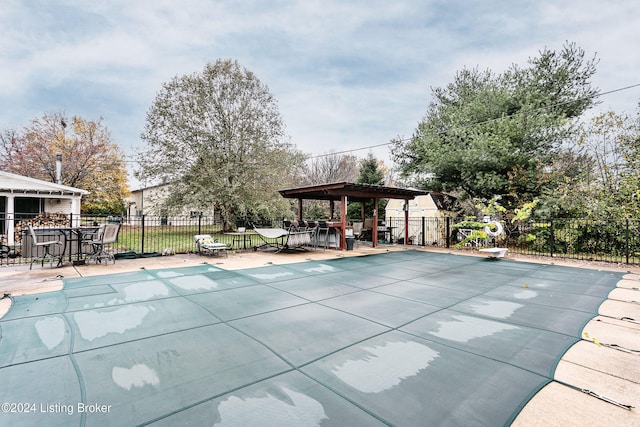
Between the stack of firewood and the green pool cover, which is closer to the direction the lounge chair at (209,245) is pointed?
the green pool cover

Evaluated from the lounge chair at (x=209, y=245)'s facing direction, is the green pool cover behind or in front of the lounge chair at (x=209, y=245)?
in front

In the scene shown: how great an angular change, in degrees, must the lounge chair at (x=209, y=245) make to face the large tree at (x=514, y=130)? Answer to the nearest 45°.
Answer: approximately 45° to its left

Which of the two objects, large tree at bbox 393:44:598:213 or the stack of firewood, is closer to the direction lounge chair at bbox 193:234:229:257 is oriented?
the large tree

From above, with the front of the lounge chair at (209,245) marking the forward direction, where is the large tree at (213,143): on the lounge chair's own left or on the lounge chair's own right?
on the lounge chair's own left

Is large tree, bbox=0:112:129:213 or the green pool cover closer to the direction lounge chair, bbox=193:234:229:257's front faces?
the green pool cover

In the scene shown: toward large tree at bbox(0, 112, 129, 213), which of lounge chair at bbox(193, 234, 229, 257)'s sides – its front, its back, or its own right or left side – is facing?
back

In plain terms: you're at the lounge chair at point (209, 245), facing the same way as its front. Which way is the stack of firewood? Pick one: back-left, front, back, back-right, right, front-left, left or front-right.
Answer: back

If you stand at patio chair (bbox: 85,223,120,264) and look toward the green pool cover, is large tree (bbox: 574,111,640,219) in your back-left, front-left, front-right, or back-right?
front-left

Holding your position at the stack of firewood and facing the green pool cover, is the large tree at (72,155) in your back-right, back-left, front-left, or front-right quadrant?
back-left

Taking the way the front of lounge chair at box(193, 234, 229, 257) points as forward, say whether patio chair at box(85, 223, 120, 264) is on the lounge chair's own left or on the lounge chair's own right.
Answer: on the lounge chair's own right

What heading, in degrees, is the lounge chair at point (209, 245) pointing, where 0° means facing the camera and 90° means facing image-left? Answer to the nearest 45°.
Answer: approximately 315°
